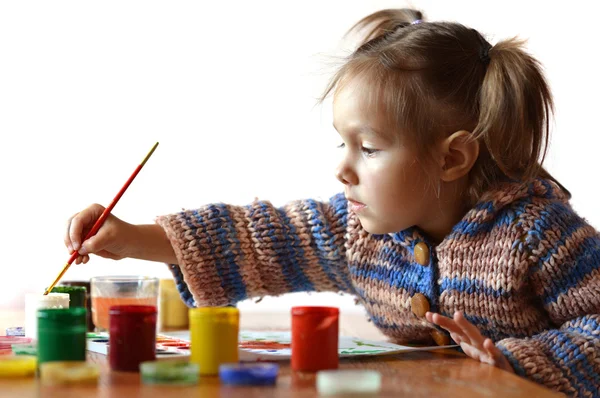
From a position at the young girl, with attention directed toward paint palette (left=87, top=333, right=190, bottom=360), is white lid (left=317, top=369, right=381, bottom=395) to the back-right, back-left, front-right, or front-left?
front-left

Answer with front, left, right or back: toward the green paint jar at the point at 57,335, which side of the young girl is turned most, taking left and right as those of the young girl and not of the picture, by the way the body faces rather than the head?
front

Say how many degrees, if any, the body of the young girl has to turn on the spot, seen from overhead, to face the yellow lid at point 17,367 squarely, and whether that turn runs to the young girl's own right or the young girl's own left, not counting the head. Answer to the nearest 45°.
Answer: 0° — they already face it

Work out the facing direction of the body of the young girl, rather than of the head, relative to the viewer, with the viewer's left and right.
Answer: facing the viewer and to the left of the viewer

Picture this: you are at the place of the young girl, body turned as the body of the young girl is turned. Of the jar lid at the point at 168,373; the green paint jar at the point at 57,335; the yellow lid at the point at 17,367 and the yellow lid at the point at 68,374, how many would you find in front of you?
4

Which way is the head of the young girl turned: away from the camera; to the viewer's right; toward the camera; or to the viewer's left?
to the viewer's left

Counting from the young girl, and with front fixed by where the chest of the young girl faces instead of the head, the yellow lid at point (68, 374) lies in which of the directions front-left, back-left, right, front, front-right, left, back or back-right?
front
